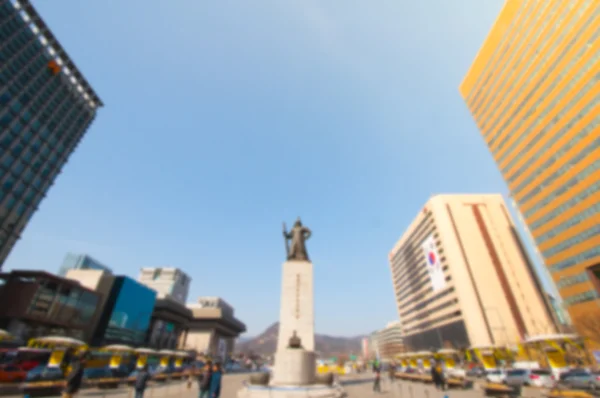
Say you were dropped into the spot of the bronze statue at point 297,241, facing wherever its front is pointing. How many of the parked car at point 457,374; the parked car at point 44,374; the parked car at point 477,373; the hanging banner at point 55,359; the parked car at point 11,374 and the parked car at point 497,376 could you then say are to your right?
3

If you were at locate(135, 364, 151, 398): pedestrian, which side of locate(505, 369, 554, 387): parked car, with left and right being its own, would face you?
left

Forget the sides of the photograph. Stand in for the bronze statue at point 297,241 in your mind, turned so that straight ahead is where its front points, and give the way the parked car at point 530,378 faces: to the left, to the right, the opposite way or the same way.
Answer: the opposite way

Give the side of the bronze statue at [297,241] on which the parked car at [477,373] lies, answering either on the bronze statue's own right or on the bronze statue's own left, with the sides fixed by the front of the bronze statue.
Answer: on the bronze statue's own left

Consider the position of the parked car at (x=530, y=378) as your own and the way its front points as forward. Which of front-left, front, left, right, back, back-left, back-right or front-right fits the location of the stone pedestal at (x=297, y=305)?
left

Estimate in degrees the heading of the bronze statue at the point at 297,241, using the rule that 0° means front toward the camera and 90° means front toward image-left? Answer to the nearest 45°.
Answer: approximately 0°

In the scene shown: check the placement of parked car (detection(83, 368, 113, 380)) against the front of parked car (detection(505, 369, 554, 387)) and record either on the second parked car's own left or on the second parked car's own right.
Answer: on the second parked car's own left

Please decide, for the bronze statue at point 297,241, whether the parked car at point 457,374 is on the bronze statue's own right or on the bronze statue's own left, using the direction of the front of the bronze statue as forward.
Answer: on the bronze statue's own left

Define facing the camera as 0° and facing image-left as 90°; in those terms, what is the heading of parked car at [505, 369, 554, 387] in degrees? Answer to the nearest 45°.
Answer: approximately 135°

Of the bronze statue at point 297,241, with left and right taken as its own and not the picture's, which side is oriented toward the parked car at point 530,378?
left

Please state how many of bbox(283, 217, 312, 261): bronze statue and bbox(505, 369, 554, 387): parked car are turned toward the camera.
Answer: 1
